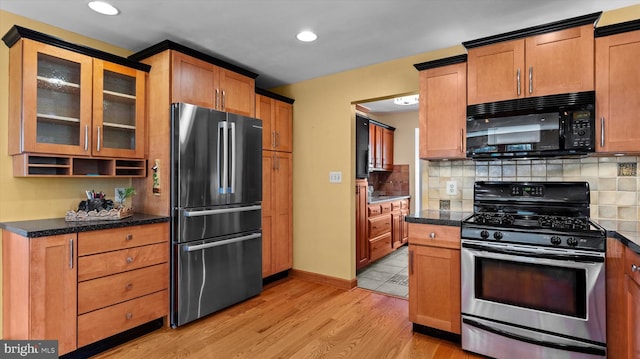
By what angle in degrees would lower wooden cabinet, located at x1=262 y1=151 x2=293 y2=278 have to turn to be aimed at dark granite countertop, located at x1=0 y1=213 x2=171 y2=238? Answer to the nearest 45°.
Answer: approximately 90° to its right

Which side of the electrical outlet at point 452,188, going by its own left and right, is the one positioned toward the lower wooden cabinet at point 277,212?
right

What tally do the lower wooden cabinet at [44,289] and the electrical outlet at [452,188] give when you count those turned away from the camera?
0

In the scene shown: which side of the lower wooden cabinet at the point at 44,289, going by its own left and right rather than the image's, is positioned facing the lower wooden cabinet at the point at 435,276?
left

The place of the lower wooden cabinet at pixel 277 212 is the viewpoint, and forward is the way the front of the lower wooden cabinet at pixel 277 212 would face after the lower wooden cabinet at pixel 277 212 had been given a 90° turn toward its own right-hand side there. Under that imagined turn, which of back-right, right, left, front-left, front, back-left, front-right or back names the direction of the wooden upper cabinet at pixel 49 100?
front

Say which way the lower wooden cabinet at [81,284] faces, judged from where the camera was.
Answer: facing the viewer and to the right of the viewer

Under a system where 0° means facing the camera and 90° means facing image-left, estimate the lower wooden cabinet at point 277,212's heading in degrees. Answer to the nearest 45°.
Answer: approximately 315°

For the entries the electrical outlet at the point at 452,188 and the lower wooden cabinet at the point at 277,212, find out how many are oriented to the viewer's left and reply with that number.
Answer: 0

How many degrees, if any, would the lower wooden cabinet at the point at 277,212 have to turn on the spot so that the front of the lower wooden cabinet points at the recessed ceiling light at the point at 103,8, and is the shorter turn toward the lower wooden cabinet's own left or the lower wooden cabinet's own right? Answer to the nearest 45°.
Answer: approximately 90° to the lower wooden cabinet's own right

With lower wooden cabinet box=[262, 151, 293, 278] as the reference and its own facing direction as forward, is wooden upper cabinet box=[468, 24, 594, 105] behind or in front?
in front

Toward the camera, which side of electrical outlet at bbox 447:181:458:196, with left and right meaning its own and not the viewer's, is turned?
front

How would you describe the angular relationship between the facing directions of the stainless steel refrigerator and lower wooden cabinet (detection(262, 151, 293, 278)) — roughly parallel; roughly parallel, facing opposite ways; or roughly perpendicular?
roughly parallel
